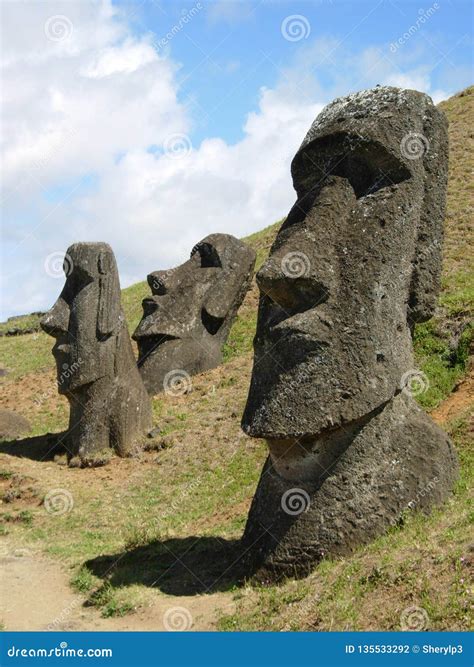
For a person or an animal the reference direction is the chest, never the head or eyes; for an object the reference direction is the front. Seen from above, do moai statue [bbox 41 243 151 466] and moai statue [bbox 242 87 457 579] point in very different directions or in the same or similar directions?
same or similar directions

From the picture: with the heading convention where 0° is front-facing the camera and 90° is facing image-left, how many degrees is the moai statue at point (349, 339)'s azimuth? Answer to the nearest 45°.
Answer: approximately 45°

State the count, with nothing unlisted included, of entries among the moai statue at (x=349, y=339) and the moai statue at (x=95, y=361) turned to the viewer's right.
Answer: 0

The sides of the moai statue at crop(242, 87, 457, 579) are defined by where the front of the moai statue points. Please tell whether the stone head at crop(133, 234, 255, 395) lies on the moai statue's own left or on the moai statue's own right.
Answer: on the moai statue's own right

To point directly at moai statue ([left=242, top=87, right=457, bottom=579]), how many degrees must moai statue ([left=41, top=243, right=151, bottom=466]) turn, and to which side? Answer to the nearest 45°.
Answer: approximately 90° to its left

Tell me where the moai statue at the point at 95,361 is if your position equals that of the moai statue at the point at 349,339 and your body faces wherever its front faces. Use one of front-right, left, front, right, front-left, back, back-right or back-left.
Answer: right

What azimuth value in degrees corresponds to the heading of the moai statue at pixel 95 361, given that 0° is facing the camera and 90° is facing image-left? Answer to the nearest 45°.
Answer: approximately 90°

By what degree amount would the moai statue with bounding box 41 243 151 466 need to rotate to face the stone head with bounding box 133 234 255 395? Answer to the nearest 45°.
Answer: approximately 135° to its right
